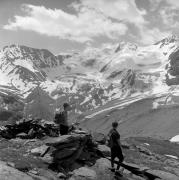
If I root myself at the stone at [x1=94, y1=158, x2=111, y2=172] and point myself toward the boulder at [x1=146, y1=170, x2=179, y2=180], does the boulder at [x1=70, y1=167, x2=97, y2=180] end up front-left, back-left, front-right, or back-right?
back-right

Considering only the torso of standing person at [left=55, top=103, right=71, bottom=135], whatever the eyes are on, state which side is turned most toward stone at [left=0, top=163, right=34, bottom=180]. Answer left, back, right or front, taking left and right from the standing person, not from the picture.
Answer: right

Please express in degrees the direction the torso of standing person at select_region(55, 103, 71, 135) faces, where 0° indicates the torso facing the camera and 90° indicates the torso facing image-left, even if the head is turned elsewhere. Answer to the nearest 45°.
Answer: approximately 270°

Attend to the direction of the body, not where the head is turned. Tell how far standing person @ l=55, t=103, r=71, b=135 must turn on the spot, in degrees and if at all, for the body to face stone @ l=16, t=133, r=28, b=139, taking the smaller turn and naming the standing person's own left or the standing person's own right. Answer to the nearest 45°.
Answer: approximately 135° to the standing person's own left

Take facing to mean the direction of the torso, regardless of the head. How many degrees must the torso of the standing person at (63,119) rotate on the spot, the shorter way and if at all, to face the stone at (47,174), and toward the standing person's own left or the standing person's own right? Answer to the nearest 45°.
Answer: approximately 90° to the standing person's own right
